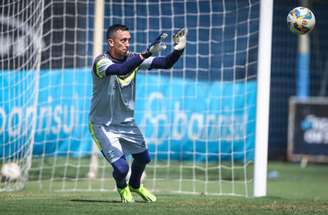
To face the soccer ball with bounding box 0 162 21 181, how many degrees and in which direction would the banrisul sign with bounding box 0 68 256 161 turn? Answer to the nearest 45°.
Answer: approximately 45° to its right

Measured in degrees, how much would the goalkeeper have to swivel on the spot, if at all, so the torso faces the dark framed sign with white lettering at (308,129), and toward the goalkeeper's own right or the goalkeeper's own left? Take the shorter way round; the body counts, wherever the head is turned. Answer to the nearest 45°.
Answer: approximately 90° to the goalkeeper's own left

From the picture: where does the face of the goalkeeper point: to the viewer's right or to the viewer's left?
to the viewer's right

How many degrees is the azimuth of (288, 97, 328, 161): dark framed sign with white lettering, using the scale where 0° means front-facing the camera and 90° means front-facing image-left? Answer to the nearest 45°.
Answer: approximately 0°

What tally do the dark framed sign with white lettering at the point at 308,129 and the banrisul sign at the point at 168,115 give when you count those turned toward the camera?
2

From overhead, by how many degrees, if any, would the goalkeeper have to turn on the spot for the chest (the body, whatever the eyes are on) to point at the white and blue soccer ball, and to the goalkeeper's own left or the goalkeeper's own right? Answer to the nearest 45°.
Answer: approximately 45° to the goalkeeper's own left

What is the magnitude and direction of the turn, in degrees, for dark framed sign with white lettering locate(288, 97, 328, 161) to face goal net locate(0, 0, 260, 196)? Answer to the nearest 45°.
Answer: approximately 45° to its right

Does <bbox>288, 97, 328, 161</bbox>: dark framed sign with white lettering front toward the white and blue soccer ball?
yes
